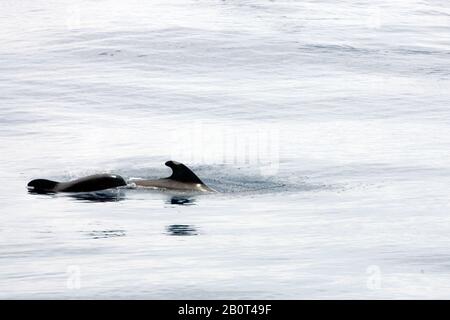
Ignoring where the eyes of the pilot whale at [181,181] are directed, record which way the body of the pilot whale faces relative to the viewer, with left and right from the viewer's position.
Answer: facing to the right of the viewer

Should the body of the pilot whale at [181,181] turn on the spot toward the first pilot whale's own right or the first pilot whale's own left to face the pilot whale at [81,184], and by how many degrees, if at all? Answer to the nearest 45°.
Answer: approximately 180°
